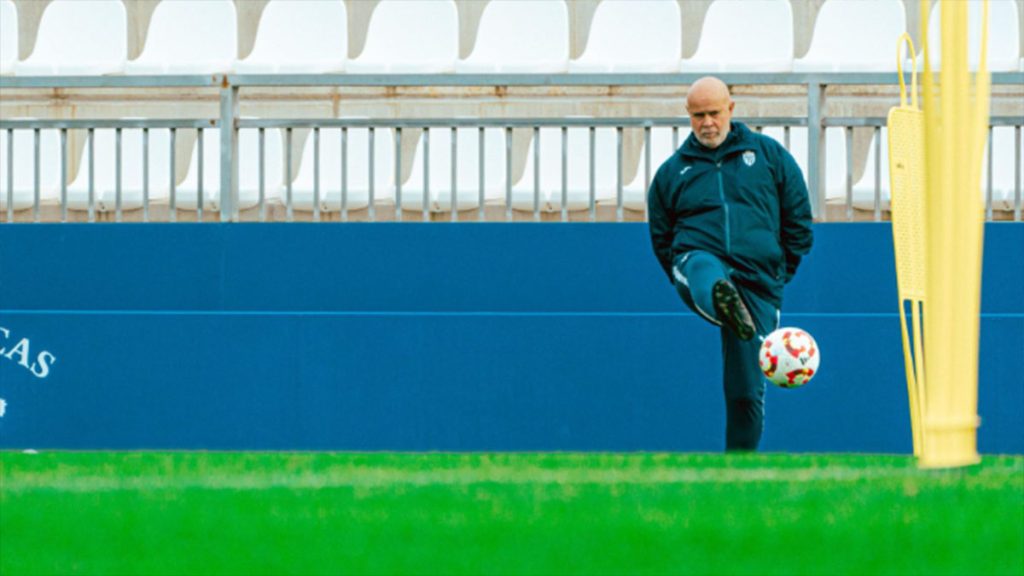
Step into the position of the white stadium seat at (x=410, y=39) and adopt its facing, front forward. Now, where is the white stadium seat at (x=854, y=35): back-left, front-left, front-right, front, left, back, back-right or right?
back-left

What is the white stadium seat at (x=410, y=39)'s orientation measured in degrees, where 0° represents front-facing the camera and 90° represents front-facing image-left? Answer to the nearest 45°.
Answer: approximately 45°

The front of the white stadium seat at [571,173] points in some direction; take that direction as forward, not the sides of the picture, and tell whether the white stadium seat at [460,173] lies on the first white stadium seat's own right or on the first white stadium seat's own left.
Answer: on the first white stadium seat's own right

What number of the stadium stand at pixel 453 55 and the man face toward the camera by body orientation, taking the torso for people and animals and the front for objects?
2

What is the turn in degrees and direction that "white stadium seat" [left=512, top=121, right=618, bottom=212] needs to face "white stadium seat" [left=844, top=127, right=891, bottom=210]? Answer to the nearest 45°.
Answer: approximately 90° to its left

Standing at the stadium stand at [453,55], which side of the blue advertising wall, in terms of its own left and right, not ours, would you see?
back

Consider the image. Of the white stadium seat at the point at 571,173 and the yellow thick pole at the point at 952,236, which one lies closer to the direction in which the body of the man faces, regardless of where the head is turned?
the yellow thick pole

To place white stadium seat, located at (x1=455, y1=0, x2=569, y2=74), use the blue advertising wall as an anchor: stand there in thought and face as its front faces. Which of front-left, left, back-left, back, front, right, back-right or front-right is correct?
back

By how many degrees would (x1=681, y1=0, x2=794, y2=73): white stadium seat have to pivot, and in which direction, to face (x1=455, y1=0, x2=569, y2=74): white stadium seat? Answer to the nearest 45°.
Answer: approximately 45° to its right

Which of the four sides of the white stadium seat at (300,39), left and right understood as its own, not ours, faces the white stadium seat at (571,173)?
left
